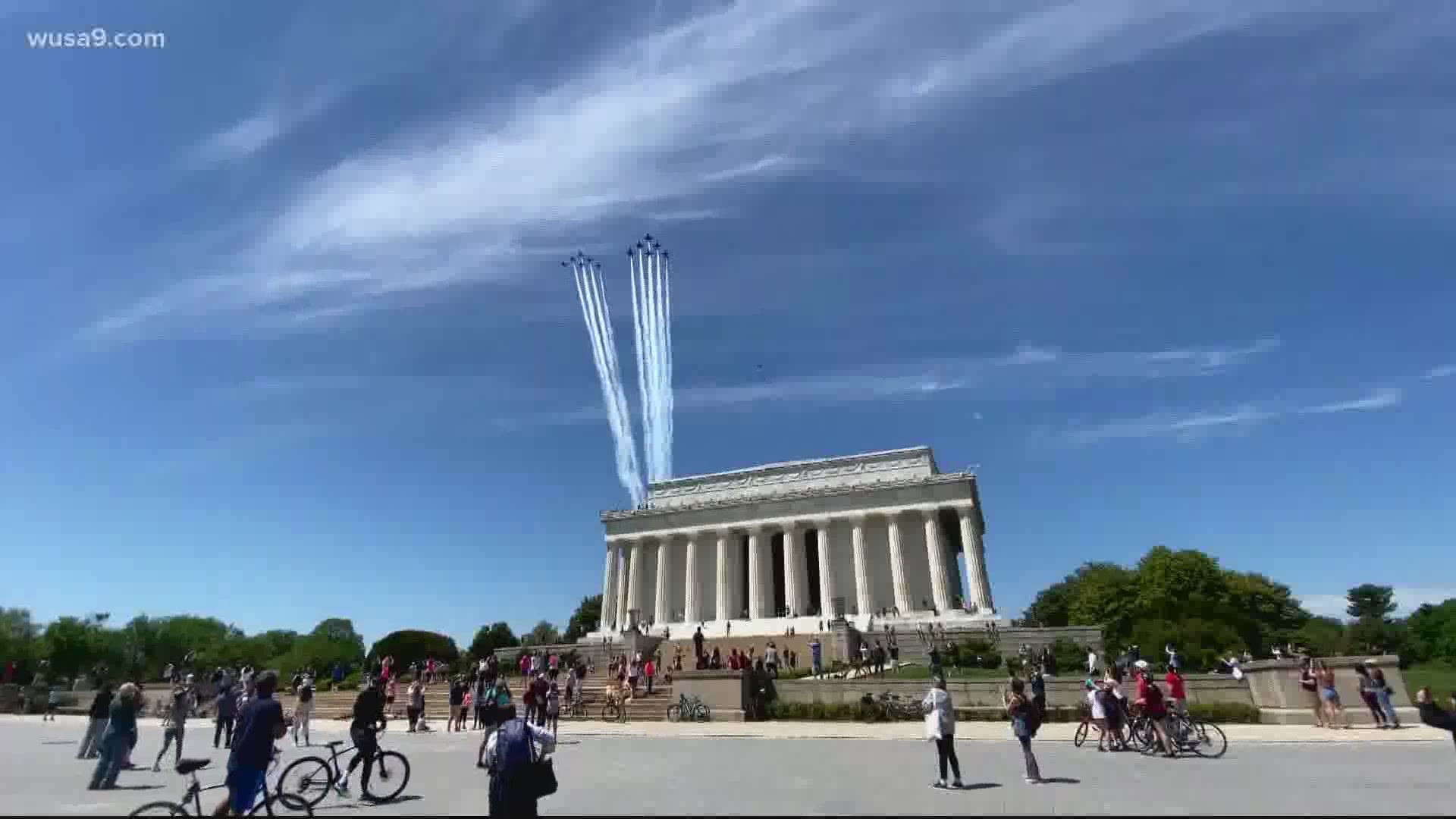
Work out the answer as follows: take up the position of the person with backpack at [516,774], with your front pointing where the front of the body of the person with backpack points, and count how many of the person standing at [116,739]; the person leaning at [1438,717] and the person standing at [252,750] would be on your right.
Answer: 1

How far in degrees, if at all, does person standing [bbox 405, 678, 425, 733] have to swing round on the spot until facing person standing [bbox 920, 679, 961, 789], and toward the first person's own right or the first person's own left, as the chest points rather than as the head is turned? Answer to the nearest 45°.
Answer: approximately 135° to the first person's own right

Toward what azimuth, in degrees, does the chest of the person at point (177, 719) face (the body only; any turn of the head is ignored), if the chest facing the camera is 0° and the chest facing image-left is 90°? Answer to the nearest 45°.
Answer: approximately 225°

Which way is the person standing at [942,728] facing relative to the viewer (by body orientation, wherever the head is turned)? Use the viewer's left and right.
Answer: facing away from the viewer and to the left of the viewer

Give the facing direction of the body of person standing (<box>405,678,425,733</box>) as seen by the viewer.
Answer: away from the camera

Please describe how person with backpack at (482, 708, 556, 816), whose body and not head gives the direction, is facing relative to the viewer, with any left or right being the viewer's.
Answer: facing away from the viewer

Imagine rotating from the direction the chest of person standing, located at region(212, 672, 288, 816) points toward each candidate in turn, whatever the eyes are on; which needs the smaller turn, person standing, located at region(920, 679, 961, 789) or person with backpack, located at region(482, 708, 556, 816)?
the person standing

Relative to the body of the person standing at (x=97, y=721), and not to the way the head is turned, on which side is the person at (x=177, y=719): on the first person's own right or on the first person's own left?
on the first person's own right

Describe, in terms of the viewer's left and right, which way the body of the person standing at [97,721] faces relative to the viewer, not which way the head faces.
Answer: facing away from the viewer and to the right of the viewer

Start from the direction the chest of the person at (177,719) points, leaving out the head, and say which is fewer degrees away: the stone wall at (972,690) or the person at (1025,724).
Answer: the stone wall

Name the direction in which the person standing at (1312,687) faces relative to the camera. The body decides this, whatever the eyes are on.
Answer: to the viewer's left

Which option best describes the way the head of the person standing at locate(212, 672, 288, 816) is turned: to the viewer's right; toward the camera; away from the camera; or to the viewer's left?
away from the camera

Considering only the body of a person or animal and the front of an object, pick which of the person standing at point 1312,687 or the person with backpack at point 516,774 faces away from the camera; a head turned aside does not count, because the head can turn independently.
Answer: the person with backpack
